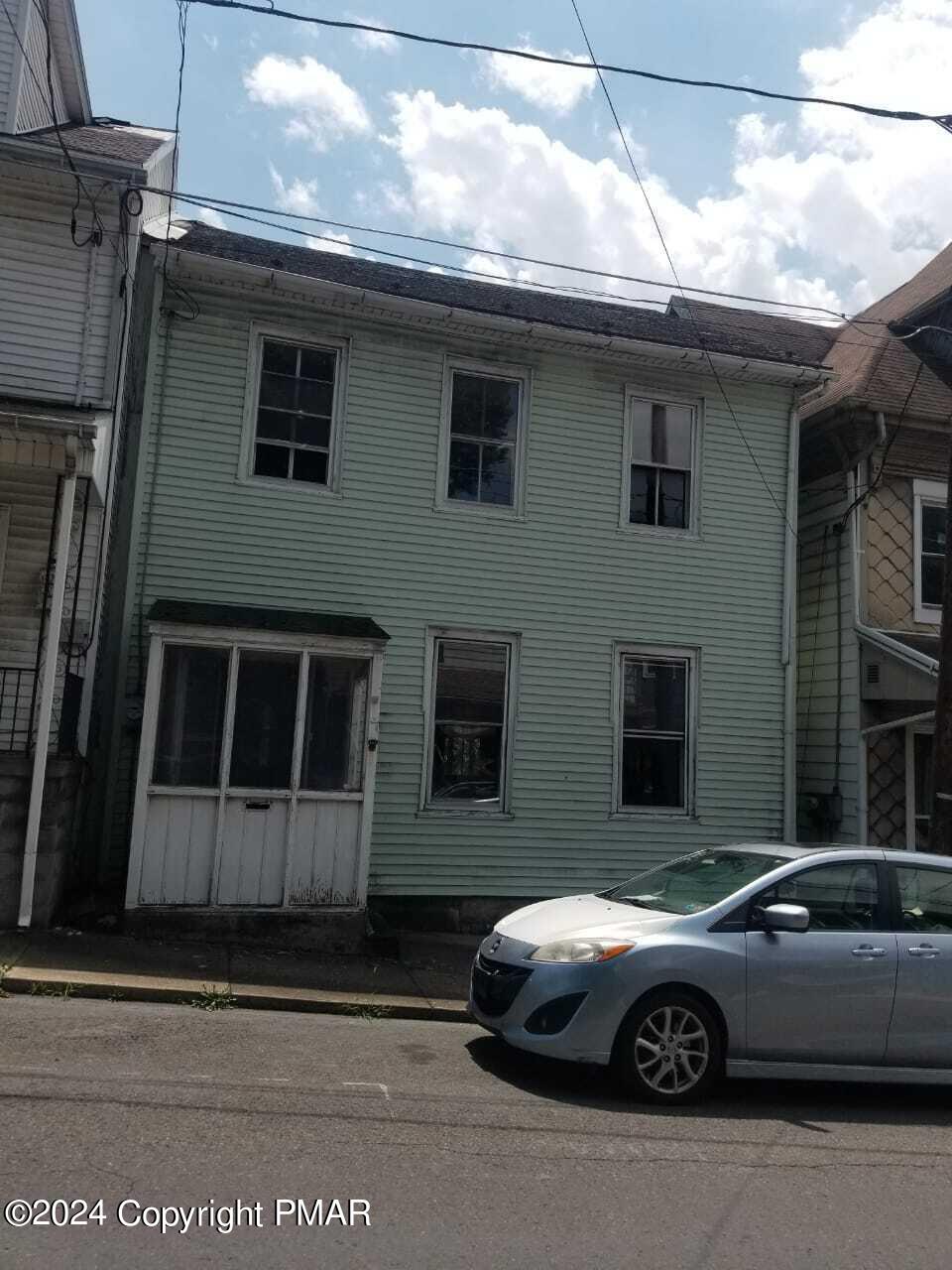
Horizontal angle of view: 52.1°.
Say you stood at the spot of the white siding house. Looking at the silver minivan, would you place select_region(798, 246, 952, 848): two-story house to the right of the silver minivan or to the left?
left

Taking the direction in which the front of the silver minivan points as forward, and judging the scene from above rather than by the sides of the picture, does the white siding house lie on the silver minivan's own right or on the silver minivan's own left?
on the silver minivan's own right

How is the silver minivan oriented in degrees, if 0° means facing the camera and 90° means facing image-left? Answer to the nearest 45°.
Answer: approximately 45°

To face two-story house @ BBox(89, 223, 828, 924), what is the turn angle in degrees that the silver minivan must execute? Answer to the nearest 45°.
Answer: approximately 90° to its right

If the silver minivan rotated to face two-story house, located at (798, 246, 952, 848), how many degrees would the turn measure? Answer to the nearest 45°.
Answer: approximately 135° to its right

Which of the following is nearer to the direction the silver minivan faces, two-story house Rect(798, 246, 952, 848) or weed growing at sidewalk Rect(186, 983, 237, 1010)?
the weed growing at sidewalk
